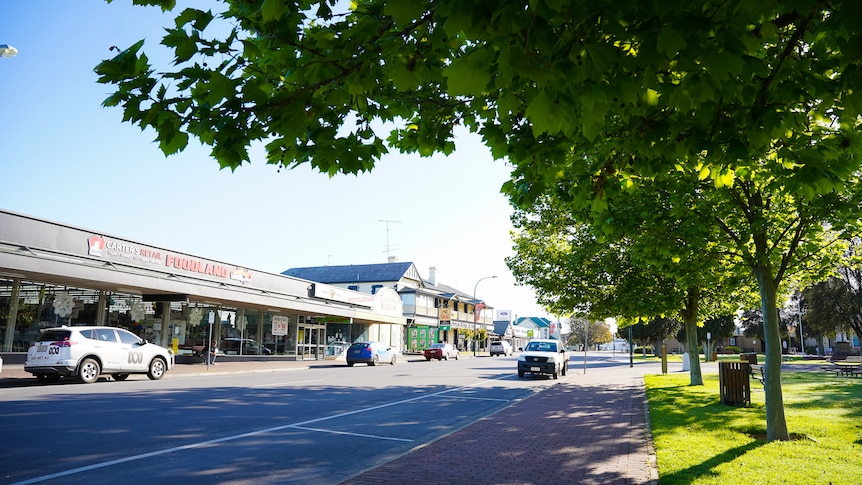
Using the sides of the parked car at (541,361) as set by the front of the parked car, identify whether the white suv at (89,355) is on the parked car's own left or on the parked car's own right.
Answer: on the parked car's own right

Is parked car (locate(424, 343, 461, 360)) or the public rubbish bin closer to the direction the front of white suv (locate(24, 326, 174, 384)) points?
the parked car

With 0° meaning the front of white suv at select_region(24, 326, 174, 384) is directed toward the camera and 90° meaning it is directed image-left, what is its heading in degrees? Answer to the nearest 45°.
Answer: approximately 225°

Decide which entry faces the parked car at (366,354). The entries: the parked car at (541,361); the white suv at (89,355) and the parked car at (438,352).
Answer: the white suv

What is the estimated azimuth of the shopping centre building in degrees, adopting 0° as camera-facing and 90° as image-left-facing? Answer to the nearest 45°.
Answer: approximately 315°

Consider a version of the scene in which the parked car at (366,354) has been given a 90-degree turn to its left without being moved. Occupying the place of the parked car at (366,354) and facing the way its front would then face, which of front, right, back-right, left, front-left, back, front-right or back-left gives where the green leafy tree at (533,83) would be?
back-left
